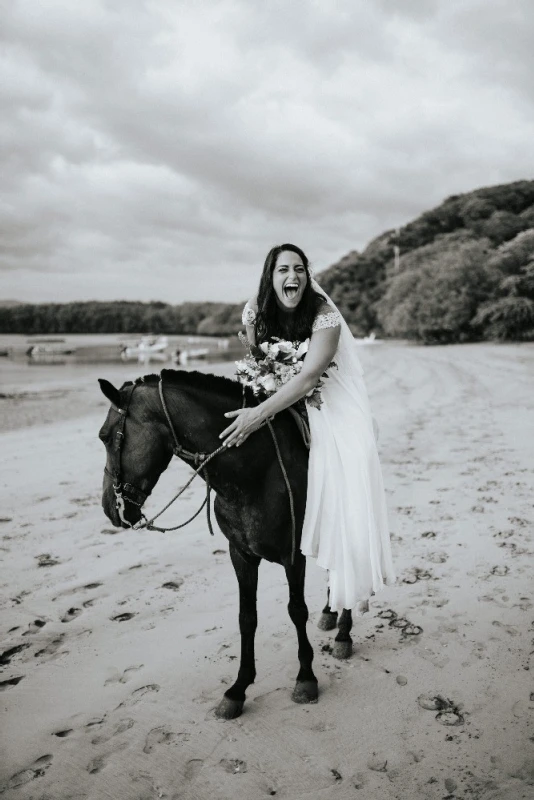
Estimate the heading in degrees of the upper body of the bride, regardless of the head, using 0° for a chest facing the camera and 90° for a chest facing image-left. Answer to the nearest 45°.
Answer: approximately 45°

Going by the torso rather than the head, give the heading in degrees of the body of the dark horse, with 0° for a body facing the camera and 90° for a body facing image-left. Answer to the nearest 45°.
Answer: approximately 45°

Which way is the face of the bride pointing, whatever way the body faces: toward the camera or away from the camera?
toward the camera
